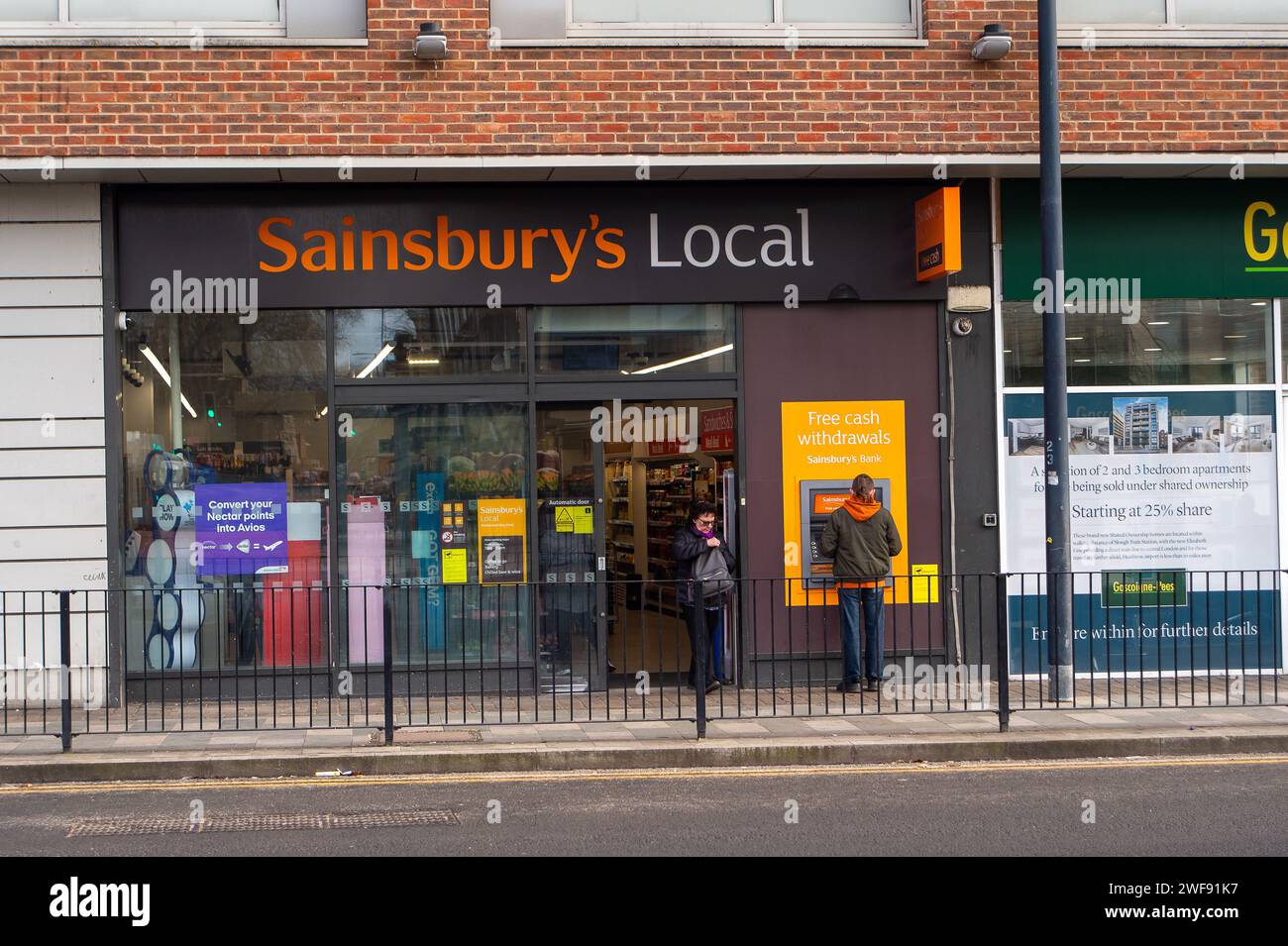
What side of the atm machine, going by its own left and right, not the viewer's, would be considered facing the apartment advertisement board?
left

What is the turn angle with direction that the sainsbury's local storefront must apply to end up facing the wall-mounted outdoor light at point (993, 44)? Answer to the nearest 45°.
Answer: approximately 90° to its left

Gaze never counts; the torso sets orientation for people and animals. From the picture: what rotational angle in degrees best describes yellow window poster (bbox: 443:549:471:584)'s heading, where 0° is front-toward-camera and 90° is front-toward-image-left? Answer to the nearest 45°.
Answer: approximately 0°

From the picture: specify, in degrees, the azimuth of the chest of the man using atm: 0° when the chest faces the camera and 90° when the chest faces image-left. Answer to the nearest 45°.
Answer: approximately 180°
